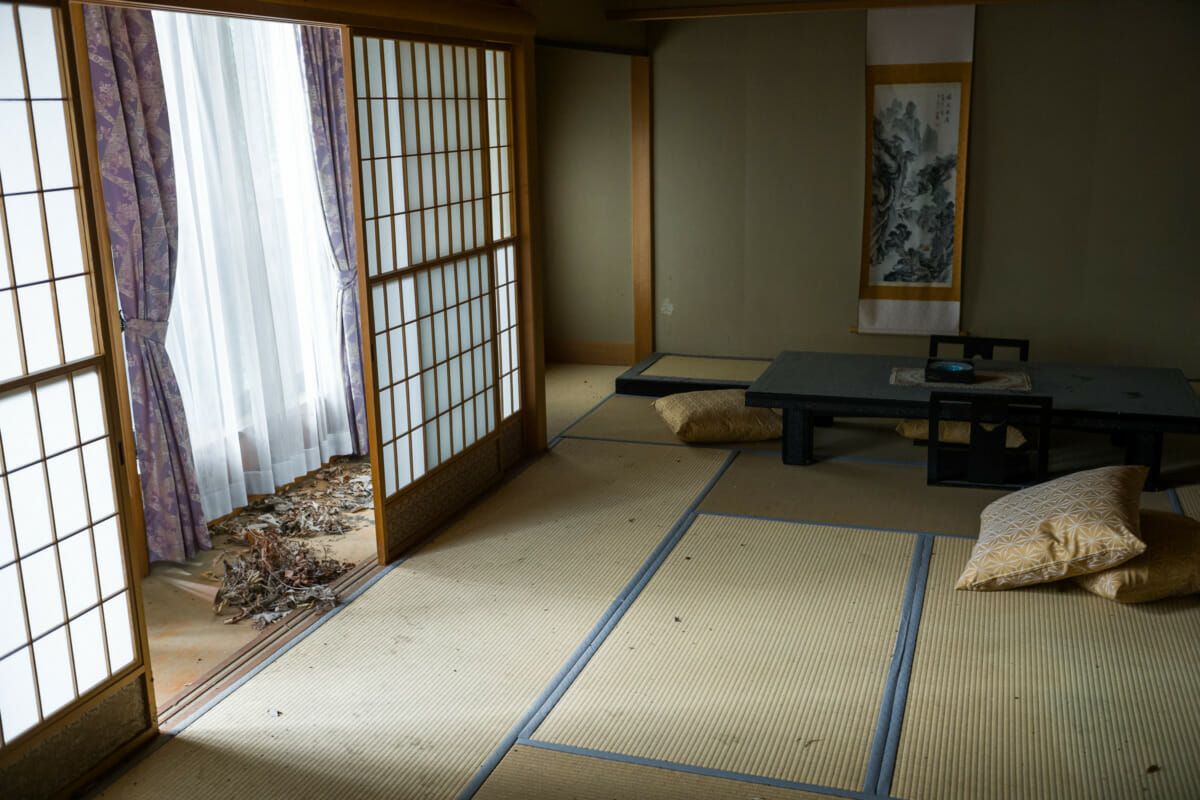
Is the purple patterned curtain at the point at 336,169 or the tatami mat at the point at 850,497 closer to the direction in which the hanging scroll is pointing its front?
the tatami mat

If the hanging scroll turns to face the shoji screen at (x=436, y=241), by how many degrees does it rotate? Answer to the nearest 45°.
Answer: approximately 45° to its right

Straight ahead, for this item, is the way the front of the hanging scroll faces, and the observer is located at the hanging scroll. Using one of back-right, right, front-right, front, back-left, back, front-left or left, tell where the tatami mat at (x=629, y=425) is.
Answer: front-right

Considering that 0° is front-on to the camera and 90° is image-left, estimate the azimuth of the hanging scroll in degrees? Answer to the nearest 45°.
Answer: approximately 0°

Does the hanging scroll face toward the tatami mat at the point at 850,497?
yes

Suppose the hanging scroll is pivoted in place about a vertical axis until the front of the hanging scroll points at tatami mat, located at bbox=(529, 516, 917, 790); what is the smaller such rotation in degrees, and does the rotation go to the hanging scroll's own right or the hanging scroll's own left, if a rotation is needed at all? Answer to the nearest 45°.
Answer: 0° — it already faces it

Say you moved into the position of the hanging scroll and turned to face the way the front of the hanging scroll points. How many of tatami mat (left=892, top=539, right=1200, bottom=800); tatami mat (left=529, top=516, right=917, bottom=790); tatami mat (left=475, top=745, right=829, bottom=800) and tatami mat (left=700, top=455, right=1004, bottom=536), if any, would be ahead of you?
4

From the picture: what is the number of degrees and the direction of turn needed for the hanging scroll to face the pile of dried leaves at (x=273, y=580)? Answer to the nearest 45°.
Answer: approximately 45° to its right
